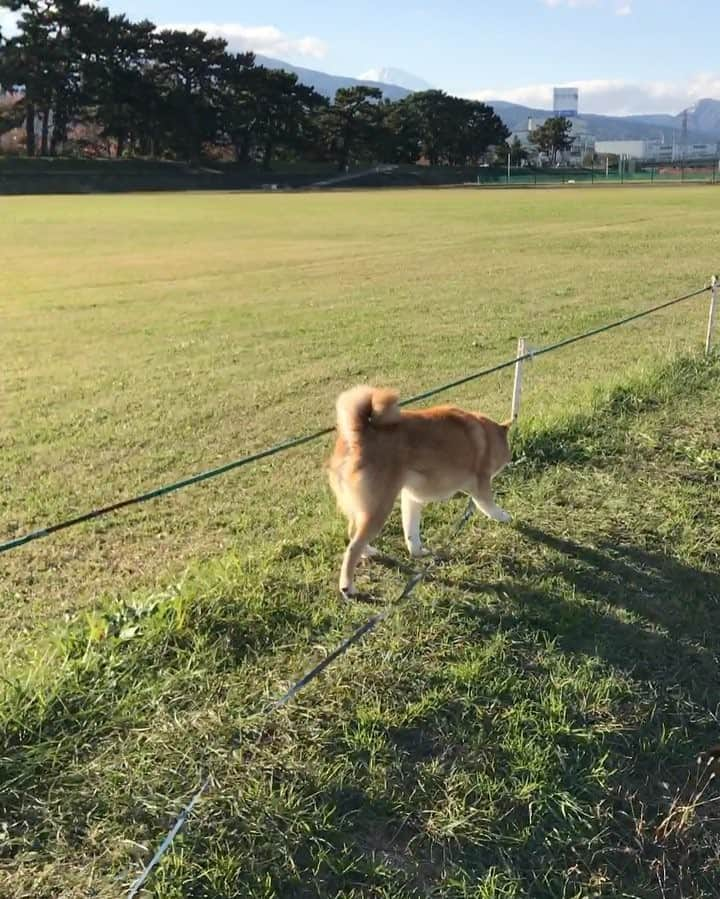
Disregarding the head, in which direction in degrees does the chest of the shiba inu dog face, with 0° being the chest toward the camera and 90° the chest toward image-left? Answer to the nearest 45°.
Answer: approximately 225°
